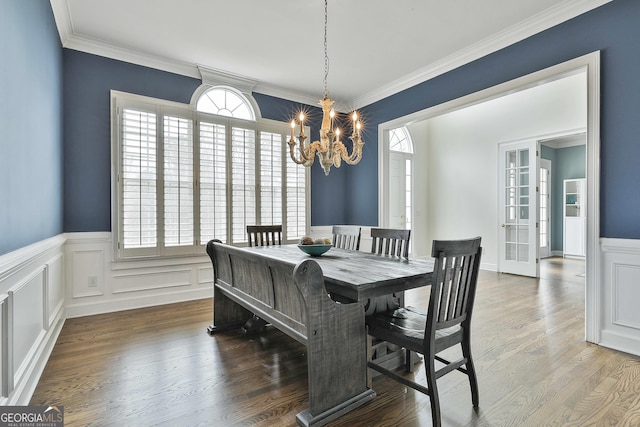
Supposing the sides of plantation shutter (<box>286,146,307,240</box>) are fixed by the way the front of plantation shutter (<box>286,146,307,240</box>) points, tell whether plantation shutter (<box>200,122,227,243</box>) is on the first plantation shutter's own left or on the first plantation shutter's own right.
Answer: on the first plantation shutter's own right

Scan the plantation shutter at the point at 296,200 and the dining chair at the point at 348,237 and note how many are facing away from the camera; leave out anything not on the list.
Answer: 0

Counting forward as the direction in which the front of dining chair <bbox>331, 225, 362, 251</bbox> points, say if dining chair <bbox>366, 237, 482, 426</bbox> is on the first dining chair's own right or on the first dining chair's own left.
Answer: on the first dining chair's own left

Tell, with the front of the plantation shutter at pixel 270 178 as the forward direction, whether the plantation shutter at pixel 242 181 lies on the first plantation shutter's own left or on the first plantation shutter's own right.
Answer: on the first plantation shutter's own right

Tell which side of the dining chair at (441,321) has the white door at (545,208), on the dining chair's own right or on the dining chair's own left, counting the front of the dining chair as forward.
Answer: on the dining chair's own right

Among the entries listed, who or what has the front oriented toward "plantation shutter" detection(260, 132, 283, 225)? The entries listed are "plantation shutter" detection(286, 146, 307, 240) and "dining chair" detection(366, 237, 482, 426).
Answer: the dining chair

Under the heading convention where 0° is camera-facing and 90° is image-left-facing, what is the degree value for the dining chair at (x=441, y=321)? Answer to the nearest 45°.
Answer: approximately 135°

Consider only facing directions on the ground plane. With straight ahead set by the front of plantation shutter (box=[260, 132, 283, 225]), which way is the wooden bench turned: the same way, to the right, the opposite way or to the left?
to the left

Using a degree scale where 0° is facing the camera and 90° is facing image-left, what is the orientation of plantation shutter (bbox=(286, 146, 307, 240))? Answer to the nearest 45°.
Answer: approximately 315°

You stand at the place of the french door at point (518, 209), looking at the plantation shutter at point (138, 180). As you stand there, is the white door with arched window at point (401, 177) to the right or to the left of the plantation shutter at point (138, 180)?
right

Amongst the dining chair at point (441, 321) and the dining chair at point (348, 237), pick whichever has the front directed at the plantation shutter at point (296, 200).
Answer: the dining chair at point (441, 321)

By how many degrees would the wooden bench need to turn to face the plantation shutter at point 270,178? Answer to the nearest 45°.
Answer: approximately 45° to its left

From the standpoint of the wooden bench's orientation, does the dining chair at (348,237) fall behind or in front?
in front
